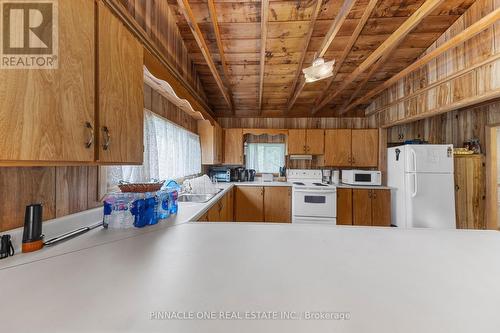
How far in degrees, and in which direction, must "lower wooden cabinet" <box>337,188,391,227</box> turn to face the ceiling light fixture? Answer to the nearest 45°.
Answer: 0° — it already faces it

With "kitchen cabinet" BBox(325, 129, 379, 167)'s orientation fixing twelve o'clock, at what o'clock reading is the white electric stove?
The white electric stove is roughly at 1 o'clock from the kitchen cabinet.

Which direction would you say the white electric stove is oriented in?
toward the camera

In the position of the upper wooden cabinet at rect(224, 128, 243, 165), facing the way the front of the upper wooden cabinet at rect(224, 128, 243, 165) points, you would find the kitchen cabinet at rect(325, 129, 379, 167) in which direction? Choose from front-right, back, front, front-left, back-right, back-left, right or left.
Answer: left

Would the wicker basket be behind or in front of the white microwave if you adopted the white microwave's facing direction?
in front

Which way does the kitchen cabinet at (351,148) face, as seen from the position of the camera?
facing the viewer

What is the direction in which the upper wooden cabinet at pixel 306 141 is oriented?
toward the camera

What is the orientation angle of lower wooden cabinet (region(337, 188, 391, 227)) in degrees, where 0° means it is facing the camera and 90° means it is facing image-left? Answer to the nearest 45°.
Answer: approximately 0°

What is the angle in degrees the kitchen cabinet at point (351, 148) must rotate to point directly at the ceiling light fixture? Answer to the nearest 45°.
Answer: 0° — it already faces it
